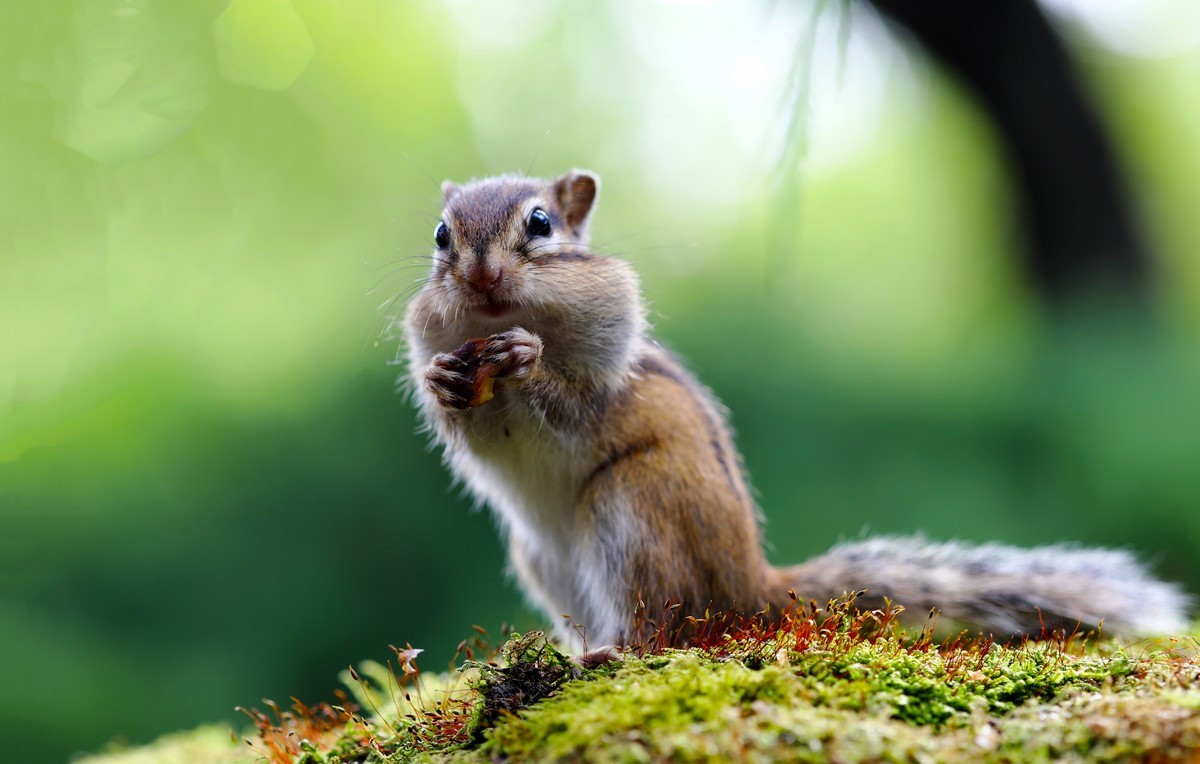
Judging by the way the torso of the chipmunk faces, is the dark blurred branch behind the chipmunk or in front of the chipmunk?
behind

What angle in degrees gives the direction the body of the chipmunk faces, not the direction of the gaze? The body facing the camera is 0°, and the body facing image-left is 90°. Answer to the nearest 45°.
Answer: approximately 45°
